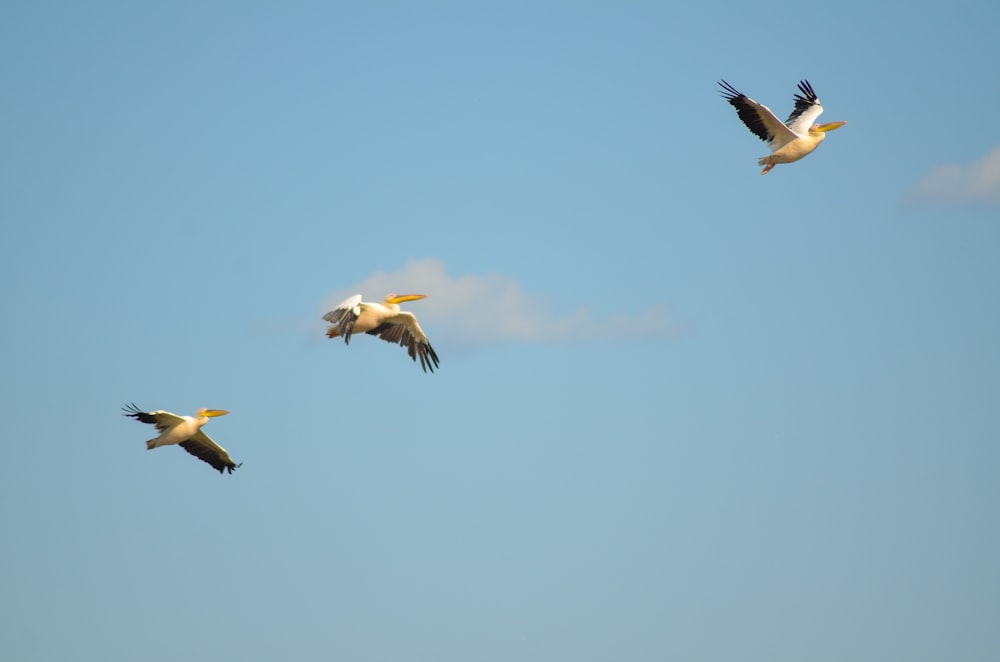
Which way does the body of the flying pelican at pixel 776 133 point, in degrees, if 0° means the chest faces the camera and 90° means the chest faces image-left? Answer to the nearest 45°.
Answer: approximately 270°

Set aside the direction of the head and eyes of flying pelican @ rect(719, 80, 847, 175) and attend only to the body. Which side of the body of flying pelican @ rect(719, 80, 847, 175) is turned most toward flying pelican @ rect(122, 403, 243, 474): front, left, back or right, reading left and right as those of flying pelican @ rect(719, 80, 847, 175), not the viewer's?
back

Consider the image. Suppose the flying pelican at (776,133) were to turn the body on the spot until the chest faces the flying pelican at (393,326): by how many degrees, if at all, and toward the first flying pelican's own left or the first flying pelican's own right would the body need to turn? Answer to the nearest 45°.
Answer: approximately 180°
